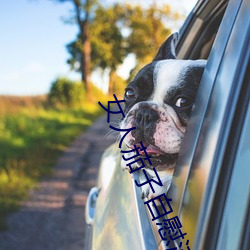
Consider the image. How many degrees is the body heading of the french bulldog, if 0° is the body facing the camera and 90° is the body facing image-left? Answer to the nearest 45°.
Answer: approximately 45°
